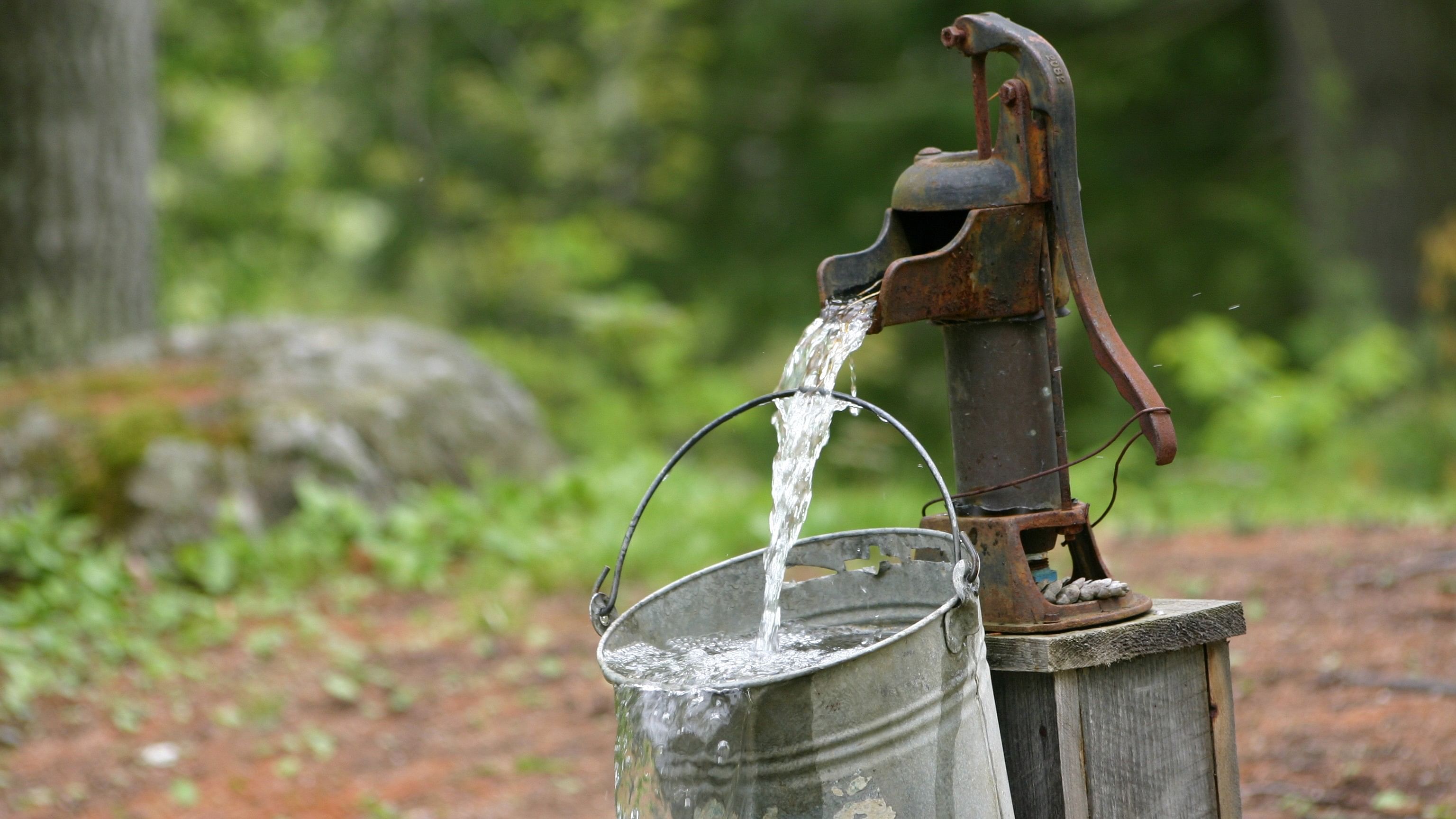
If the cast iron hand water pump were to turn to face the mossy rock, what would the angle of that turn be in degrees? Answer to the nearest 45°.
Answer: approximately 90° to its right

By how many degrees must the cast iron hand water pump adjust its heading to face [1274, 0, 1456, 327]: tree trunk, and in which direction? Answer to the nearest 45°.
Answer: approximately 135° to its right

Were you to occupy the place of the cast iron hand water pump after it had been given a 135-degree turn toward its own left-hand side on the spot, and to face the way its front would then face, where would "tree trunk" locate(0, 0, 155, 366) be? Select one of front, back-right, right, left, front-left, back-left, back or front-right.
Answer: back-left

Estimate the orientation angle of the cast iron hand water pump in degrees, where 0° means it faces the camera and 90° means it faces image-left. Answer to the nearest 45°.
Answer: approximately 45°

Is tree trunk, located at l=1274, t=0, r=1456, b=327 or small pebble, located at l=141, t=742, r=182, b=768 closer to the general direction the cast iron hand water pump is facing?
the small pebble
